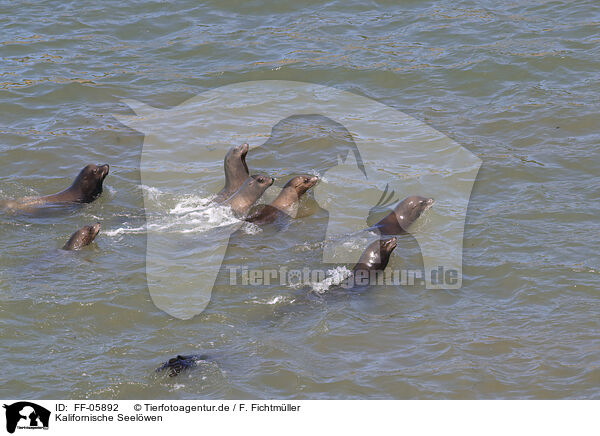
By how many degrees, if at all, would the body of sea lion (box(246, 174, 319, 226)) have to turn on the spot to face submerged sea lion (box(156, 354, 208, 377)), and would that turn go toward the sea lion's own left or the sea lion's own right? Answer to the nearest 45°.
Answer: approximately 90° to the sea lion's own right

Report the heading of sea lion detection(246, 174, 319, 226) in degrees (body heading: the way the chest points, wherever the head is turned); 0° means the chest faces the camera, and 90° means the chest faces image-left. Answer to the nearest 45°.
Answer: approximately 270°

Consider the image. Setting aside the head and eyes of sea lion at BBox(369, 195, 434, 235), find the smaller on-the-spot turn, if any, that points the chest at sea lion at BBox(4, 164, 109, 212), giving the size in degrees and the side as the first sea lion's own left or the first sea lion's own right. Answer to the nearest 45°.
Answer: approximately 180°

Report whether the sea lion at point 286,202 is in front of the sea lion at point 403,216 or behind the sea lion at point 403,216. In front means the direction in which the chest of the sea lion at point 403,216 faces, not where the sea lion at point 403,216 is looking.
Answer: behind

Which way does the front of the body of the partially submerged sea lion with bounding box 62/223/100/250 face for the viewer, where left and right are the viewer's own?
facing to the right of the viewer

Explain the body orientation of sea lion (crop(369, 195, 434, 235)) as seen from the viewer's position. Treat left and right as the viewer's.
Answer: facing to the right of the viewer

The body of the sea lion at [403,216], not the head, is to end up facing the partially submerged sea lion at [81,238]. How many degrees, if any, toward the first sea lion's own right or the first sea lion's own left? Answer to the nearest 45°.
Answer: approximately 180°

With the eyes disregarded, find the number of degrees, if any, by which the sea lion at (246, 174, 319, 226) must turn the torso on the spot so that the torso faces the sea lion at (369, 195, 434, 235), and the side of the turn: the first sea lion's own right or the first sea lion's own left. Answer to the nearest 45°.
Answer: approximately 45° to the first sea lion's own right

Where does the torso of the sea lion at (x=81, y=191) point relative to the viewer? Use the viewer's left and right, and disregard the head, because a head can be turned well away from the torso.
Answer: facing to the right of the viewer

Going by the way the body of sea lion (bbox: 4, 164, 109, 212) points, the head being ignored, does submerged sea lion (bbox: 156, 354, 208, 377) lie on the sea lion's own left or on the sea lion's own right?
on the sea lion's own right

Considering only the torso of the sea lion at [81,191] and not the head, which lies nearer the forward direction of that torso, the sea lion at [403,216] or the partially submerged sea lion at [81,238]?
the sea lion

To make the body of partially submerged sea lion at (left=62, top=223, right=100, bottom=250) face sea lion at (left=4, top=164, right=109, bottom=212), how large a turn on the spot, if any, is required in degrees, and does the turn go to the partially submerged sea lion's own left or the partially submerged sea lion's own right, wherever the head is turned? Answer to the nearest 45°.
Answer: approximately 90° to the partially submerged sea lion's own left
